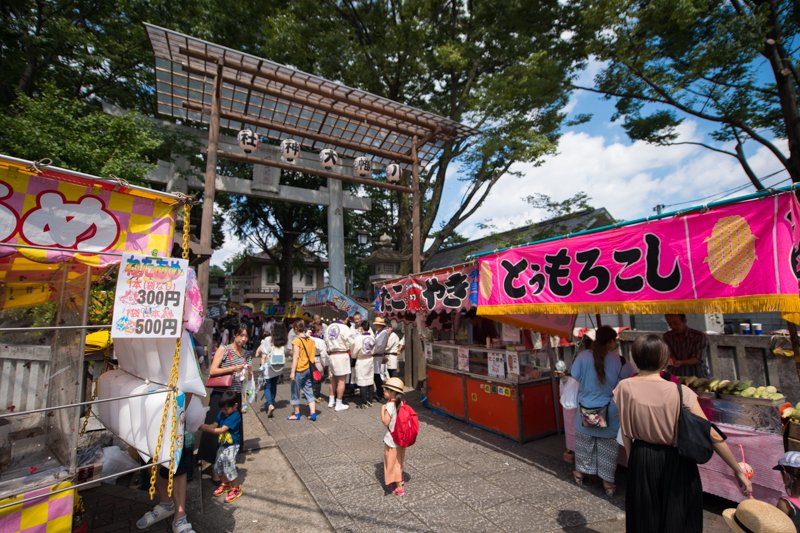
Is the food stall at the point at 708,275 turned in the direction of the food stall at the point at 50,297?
yes

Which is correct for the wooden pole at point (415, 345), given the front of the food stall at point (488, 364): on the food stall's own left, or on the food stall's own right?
on the food stall's own right

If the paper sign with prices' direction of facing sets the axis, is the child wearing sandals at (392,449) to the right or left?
on its left

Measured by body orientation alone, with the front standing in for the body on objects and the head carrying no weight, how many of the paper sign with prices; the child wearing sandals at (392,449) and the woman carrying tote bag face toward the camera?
1

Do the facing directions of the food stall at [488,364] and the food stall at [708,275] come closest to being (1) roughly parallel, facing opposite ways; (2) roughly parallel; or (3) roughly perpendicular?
roughly parallel

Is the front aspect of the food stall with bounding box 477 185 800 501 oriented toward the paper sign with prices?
yes

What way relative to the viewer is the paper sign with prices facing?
toward the camera

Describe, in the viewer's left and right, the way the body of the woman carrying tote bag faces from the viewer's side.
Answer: facing away from the viewer

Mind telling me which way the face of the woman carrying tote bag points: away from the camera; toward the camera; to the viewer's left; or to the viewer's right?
away from the camera

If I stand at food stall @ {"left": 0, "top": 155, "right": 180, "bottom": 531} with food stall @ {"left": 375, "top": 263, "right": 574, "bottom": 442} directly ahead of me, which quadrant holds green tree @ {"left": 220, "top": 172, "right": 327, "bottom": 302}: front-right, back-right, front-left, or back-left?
front-left

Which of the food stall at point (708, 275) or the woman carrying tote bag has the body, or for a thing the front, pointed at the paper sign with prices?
the food stall

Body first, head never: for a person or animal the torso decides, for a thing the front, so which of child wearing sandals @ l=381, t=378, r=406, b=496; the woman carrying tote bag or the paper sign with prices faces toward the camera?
the paper sign with prices
